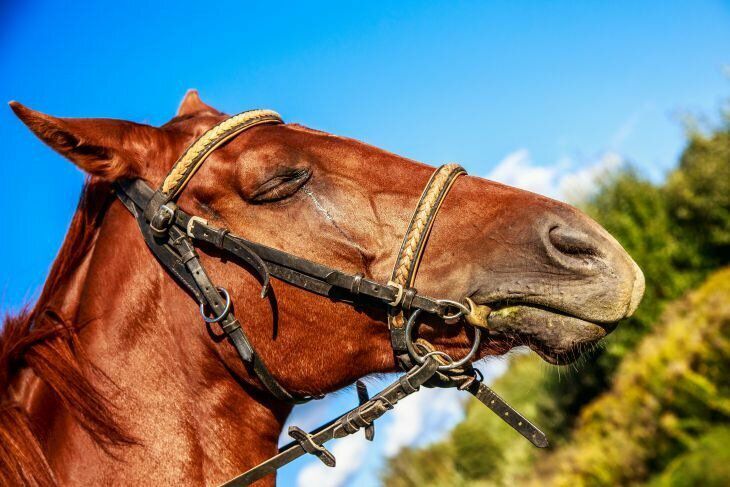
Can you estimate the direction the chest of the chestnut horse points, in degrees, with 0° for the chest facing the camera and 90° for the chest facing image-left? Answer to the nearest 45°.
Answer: approximately 270°
